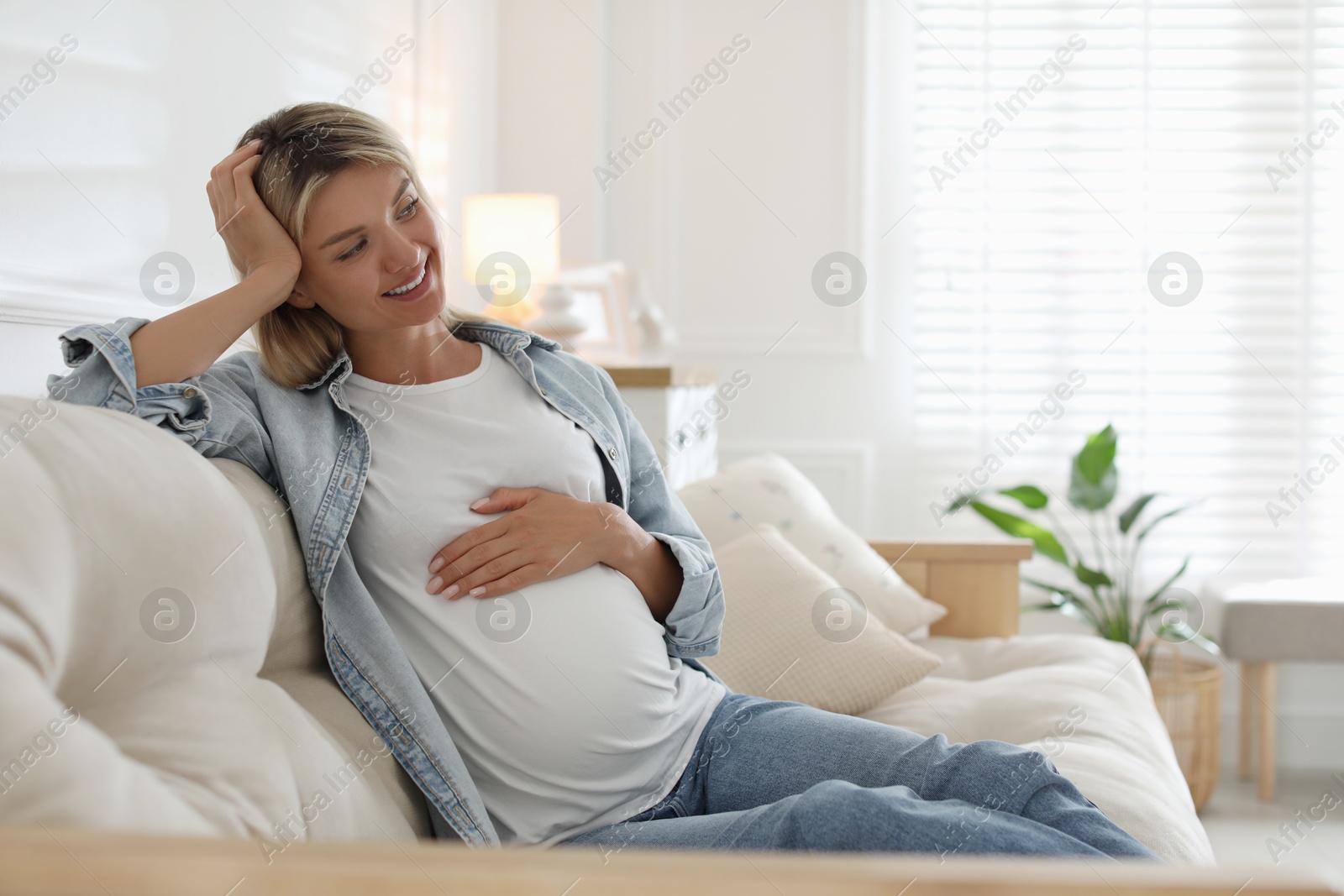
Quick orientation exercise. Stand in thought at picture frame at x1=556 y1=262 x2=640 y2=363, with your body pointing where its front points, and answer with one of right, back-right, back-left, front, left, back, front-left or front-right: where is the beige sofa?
front-left

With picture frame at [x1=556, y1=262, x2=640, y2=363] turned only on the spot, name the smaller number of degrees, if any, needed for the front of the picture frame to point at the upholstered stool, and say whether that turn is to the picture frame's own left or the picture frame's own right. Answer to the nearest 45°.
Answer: approximately 135° to the picture frame's own left

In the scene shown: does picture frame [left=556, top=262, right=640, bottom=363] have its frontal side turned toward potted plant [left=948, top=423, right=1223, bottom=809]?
no

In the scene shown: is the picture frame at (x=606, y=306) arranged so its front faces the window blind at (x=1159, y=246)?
no

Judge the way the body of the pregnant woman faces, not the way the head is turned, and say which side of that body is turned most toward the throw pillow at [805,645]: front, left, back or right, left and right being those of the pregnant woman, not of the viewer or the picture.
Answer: left

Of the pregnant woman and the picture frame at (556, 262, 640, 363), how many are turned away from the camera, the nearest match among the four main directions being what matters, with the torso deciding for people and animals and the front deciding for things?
0

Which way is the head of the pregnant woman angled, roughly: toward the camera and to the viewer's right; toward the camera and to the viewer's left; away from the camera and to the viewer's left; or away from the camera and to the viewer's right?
toward the camera and to the viewer's right

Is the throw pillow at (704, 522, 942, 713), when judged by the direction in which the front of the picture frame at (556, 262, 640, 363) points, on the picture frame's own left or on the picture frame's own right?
on the picture frame's own left

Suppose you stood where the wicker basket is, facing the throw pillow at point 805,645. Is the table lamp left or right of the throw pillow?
right

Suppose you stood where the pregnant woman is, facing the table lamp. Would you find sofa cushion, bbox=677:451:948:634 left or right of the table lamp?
right

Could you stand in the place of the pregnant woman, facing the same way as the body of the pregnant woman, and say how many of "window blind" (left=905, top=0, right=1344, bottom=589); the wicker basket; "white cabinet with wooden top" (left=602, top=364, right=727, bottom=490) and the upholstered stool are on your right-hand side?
0

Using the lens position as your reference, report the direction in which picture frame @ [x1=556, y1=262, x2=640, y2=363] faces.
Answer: facing the viewer and to the left of the viewer

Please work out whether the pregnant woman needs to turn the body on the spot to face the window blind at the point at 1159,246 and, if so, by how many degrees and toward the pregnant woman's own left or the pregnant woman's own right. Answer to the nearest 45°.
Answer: approximately 90° to the pregnant woman's own left

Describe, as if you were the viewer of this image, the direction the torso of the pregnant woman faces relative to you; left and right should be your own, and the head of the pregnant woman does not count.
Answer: facing the viewer and to the right of the viewer

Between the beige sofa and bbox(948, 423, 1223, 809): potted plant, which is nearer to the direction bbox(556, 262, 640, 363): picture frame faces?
the beige sofa

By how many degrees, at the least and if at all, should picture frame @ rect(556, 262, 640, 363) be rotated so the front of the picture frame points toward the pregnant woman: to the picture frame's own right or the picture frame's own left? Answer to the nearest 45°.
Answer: approximately 45° to the picture frame's own left
